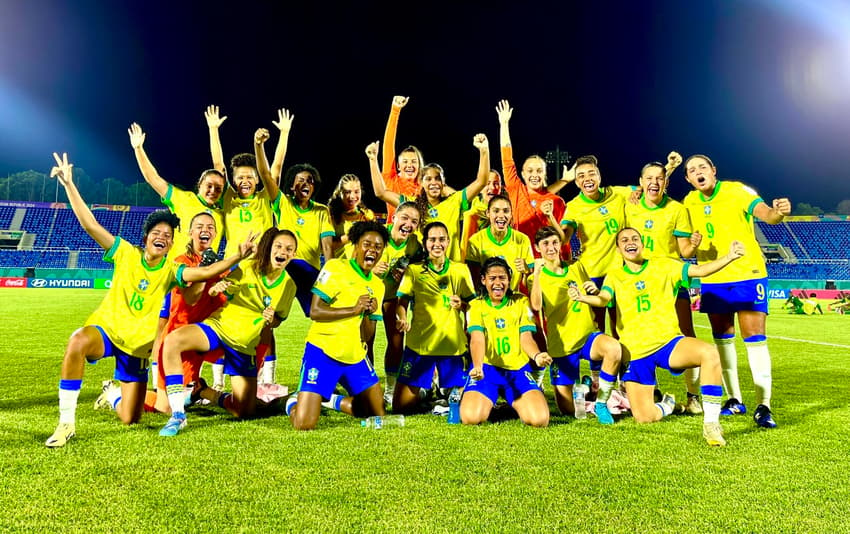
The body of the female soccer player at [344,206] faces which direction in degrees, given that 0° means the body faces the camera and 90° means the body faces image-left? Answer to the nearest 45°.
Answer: approximately 0°

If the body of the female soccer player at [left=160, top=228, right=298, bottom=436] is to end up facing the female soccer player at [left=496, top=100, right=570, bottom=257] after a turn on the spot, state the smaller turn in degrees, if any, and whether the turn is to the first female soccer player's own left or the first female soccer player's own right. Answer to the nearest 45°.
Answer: approximately 90° to the first female soccer player's own left

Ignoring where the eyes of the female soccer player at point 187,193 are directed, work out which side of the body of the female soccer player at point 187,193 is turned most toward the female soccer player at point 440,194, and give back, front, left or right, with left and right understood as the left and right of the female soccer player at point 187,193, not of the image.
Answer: left

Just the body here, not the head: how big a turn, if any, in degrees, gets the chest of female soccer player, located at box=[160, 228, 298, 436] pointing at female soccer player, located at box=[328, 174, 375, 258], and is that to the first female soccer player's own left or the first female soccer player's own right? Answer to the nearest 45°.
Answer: approximately 135° to the first female soccer player's own left

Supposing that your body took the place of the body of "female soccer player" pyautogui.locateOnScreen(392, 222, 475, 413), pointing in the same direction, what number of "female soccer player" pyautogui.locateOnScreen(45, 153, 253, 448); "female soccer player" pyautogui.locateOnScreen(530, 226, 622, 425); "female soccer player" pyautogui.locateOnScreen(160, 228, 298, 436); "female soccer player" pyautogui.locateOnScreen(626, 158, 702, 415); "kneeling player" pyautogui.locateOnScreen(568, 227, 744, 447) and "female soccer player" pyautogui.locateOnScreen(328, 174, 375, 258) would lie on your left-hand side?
3

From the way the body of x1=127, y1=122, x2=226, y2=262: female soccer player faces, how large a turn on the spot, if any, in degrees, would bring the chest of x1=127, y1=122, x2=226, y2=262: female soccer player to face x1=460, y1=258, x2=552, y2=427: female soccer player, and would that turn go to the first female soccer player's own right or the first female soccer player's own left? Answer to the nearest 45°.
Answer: approximately 45° to the first female soccer player's own left

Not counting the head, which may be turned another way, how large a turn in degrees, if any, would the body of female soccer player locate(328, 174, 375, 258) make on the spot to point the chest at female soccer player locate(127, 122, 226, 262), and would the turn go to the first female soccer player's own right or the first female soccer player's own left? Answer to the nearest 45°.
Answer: approximately 90° to the first female soccer player's own right

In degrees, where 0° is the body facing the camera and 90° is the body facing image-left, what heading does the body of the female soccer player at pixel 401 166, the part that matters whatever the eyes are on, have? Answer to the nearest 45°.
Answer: approximately 0°

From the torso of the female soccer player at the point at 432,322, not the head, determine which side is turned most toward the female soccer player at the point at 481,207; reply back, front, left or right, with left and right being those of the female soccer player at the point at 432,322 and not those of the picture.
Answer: back
